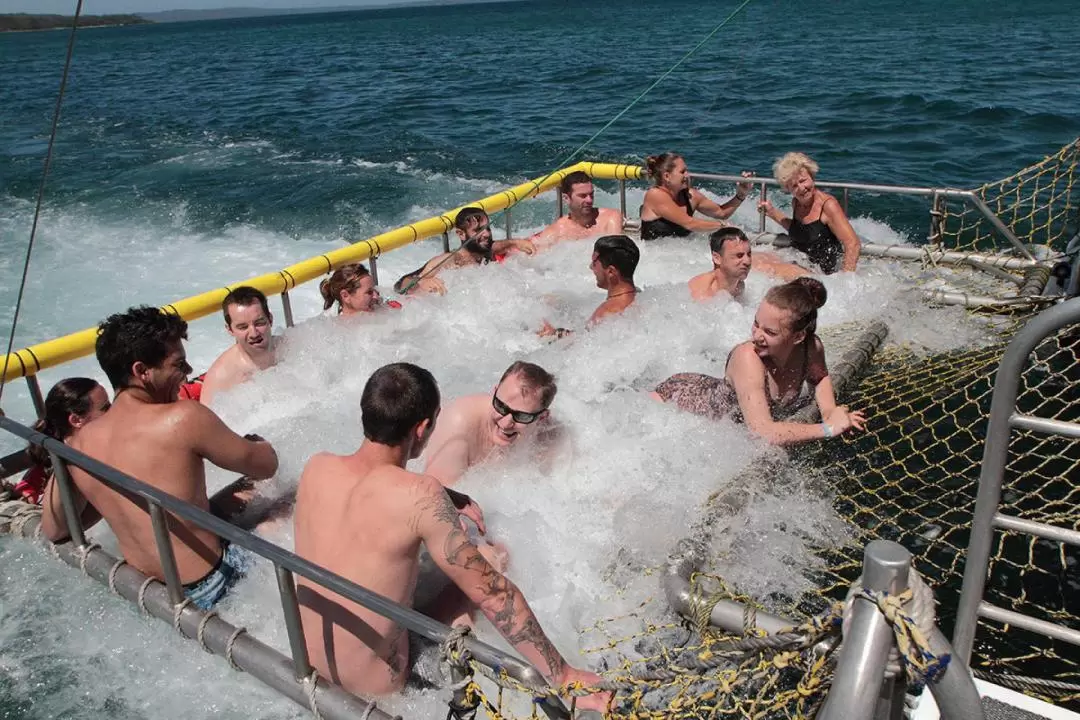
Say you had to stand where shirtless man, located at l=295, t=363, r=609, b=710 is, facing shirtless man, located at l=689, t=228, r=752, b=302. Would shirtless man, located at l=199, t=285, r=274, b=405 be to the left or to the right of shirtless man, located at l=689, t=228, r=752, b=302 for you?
left

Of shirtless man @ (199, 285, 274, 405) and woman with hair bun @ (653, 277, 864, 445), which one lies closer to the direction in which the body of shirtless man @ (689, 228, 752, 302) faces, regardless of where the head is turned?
the woman with hair bun

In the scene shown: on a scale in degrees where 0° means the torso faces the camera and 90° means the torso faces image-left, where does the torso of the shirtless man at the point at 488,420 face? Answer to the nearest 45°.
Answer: approximately 315°

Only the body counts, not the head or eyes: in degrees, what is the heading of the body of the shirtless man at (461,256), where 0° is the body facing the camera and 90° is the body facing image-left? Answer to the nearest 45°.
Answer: approximately 315°

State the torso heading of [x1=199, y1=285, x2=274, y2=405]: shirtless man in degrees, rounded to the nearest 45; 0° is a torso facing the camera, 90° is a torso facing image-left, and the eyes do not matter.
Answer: approximately 315°

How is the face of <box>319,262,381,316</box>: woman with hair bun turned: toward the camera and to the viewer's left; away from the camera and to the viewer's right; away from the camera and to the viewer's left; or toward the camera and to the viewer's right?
toward the camera and to the viewer's right

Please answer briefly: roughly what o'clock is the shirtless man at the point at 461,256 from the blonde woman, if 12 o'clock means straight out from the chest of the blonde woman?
The shirtless man is roughly at 1 o'clock from the blonde woman.

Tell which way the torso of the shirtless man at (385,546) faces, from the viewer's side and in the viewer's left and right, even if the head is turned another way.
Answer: facing away from the viewer and to the right of the viewer

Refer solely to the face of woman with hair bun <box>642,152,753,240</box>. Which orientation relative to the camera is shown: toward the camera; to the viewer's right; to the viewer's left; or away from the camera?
to the viewer's right

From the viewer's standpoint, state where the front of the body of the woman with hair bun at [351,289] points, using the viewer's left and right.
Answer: facing to the right of the viewer
